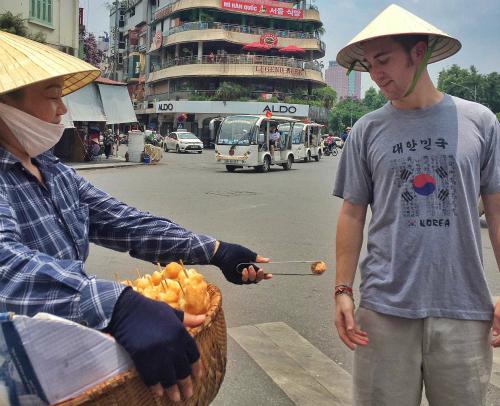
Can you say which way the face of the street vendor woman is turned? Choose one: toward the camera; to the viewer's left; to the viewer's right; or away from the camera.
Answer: to the viewer's right

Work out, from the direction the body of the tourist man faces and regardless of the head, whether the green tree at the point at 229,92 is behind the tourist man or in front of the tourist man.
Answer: behind

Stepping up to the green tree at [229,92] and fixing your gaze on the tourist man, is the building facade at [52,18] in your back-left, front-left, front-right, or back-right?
front-right

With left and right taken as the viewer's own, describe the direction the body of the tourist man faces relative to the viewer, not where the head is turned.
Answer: facing the viewer

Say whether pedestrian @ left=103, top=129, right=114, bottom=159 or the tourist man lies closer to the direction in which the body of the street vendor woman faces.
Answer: the tourist man

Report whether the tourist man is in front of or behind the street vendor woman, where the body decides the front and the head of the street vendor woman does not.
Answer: in front

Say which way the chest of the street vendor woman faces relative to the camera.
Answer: to the viewer's right

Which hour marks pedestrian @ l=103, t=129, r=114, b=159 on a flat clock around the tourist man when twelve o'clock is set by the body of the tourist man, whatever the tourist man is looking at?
The pedestrian is roughly at 5 o'clock from the tourist man.

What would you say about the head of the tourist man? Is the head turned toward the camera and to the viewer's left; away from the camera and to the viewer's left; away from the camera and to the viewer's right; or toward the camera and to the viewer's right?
toward the camera and to the viewer's left

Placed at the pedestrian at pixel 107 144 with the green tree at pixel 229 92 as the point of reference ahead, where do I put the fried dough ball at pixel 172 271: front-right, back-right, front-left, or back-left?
back-right

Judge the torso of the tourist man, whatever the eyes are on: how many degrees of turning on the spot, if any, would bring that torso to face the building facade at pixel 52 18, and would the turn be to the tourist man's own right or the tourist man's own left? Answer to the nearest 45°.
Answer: approximately 135° to the tourist man's own right

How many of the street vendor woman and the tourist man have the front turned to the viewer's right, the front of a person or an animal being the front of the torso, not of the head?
1

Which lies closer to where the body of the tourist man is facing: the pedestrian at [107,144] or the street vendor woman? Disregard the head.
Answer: the street vendor woman

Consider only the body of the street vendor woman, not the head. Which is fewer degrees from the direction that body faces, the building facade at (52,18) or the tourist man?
the tourist man

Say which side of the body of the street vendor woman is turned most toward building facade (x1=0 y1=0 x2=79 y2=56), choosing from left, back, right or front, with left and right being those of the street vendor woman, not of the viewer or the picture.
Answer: left
